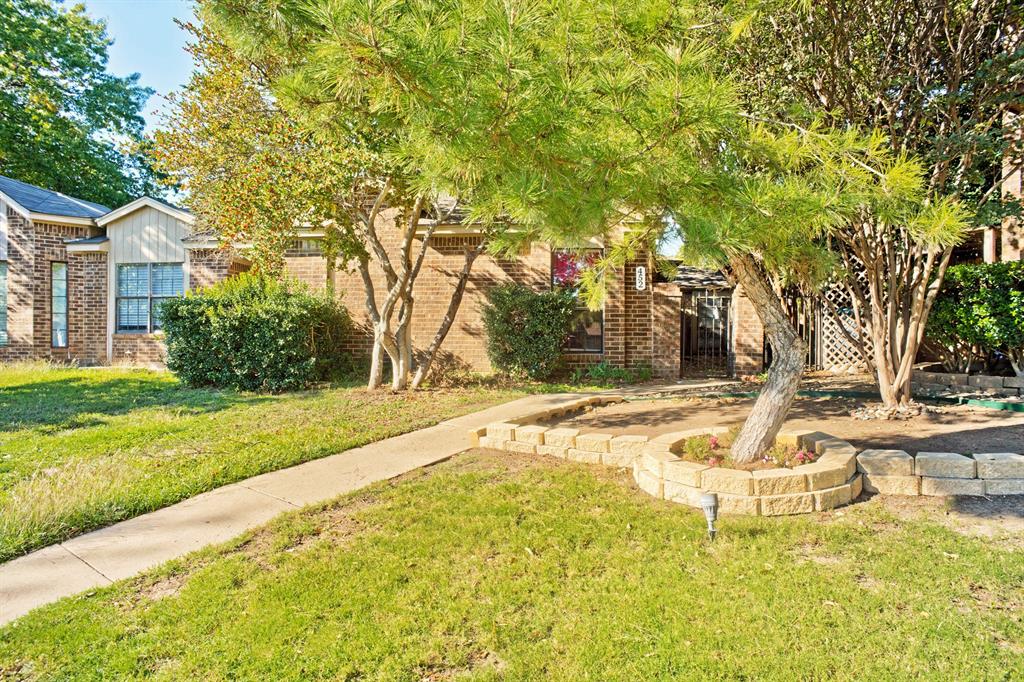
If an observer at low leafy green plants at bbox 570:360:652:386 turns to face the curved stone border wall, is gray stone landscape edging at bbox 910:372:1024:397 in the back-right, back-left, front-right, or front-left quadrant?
front-left

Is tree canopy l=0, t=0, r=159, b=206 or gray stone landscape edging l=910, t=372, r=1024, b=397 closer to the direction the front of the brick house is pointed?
the gray stone landscape edging

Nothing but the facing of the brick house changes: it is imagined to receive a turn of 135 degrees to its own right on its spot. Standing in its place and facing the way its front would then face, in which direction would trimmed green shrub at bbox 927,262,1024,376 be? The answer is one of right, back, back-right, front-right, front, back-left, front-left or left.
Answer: back

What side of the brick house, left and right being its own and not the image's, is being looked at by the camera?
front

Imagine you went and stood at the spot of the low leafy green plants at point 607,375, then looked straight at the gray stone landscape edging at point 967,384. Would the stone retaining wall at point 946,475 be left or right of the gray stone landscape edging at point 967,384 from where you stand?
right

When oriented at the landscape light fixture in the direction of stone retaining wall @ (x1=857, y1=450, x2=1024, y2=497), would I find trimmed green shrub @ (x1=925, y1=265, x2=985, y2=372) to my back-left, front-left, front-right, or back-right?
front-left

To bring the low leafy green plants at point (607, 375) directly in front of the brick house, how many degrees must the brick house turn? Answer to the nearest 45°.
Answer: approximately 45° to its left

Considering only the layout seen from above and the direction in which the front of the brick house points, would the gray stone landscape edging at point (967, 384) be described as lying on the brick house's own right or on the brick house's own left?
on the brick house's own left

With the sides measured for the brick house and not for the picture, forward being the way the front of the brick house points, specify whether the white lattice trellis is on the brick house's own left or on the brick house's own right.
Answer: on the brick house's own left

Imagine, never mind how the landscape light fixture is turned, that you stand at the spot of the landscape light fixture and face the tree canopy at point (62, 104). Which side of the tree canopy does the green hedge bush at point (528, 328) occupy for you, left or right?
right

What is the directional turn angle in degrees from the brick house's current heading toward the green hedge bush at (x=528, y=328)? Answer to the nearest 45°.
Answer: approximately 45° to its left

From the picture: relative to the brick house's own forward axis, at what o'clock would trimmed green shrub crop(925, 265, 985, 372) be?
The trimmed green shrub is roughly at 10 o'clock from the brick house.

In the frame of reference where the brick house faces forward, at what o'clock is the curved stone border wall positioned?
The curved stone border wall is roughly at 11 o'clock from the brick house.
